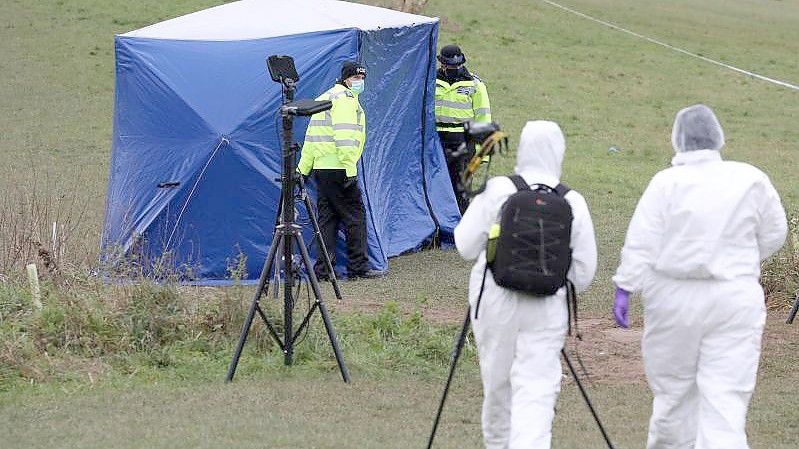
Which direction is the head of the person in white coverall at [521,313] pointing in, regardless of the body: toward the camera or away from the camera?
away from the camera

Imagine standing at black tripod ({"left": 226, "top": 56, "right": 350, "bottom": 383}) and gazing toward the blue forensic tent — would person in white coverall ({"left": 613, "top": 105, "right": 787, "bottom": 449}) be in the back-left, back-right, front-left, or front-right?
back-right

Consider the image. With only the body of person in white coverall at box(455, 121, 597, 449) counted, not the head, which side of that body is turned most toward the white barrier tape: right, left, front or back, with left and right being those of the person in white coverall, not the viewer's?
front

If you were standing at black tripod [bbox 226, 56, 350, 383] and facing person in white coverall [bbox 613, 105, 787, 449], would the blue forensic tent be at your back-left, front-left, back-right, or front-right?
back-left

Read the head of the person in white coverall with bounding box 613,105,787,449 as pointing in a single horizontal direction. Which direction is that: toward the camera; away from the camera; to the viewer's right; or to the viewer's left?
away from the camera

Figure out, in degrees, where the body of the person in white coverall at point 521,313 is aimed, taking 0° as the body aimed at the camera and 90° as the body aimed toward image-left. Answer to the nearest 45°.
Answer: approximately 180°

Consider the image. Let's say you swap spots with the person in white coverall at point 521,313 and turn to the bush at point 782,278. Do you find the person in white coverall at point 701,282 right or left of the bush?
right

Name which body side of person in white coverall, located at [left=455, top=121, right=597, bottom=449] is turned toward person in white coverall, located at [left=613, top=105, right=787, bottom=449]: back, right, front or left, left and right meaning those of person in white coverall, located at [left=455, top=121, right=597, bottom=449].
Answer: right
